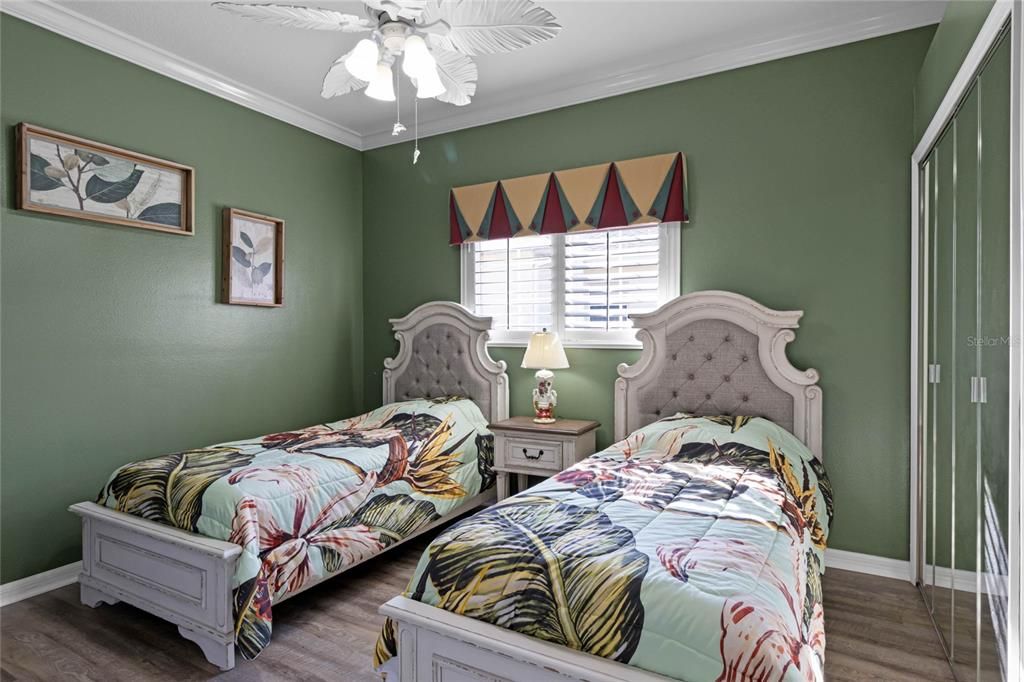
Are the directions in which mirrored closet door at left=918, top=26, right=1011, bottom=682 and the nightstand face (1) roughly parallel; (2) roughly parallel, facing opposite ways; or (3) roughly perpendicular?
roughly perpendicular

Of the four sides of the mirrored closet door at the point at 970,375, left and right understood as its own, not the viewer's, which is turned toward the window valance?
front

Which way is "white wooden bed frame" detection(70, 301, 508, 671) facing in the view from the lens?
facing the viewer and to the left of the viewer

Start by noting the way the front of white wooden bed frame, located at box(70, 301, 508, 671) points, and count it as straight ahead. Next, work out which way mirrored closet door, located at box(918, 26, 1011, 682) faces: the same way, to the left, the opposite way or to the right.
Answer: to the right

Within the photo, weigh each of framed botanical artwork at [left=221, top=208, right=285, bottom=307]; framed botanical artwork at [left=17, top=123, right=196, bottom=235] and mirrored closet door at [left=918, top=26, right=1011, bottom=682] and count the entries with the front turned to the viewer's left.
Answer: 1

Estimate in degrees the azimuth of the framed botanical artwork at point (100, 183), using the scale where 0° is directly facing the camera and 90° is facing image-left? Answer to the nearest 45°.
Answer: approximately 315°

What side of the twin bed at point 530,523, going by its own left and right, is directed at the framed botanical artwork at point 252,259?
right

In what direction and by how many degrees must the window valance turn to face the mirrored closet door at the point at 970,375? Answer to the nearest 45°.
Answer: approximately 90° to its left

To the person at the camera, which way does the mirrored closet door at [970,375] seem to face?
facing to the left of the viewer

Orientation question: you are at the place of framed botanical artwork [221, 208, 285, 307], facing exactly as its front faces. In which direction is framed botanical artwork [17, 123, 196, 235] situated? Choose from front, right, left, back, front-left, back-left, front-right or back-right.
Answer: right

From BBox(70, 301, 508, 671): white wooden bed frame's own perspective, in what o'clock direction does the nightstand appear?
The nightstand is roughly at 7 o'clock from the white wooden bed frame.

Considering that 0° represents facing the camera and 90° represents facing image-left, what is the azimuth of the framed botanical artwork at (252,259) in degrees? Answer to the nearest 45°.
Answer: approximately 315°

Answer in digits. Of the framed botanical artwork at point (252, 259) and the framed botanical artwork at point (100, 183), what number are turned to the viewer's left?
0
